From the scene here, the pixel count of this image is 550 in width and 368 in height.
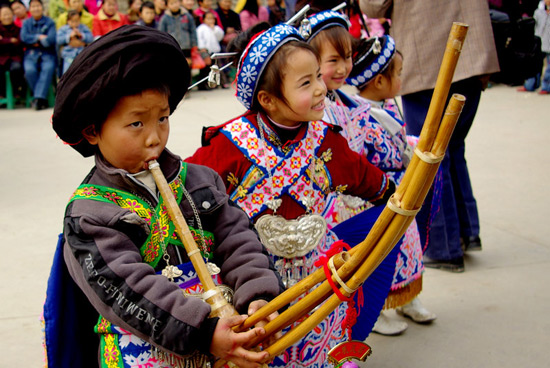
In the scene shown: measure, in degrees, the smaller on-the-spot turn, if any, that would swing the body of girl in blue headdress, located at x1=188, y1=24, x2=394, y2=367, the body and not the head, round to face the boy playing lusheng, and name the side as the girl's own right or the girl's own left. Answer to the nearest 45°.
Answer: approximately 90° to the girl's own right

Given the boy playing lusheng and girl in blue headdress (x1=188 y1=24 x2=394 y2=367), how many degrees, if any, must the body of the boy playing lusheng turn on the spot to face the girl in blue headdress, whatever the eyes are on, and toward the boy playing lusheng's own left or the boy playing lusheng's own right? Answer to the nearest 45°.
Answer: approximately 90° to the boy playing lusheng's own left

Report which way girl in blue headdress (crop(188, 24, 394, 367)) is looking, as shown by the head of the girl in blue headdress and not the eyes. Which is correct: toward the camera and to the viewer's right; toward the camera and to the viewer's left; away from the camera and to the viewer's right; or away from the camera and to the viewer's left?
toward the camera and to the viewer's right

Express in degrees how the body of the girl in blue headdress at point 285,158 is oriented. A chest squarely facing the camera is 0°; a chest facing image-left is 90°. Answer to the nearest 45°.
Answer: approximately 315°

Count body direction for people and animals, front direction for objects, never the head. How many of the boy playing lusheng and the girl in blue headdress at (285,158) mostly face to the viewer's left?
0

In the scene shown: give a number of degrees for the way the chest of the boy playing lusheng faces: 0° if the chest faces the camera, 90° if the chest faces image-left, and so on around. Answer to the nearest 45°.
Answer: approximately 315°
